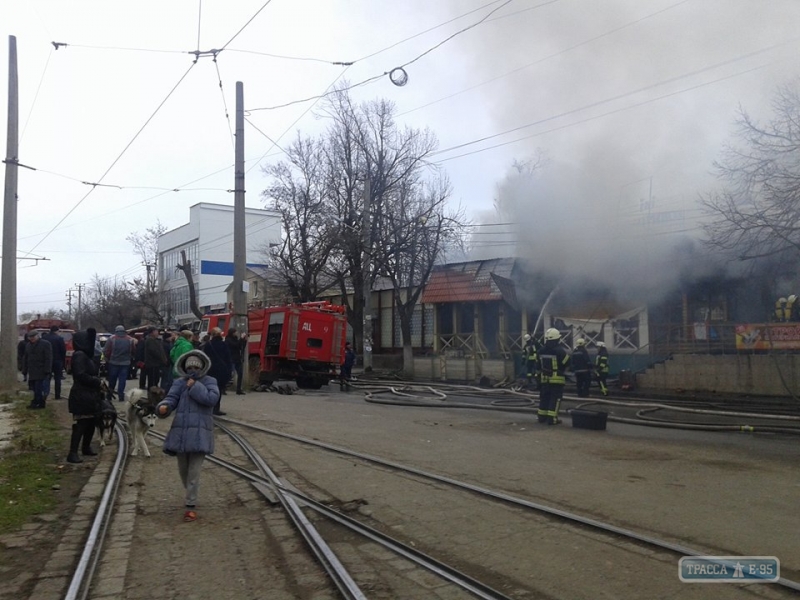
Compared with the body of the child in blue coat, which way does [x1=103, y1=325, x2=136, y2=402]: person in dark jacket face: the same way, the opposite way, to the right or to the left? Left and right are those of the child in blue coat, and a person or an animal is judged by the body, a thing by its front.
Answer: the opposite way

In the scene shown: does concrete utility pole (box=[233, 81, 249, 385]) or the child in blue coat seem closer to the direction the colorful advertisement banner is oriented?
the child in blue coat

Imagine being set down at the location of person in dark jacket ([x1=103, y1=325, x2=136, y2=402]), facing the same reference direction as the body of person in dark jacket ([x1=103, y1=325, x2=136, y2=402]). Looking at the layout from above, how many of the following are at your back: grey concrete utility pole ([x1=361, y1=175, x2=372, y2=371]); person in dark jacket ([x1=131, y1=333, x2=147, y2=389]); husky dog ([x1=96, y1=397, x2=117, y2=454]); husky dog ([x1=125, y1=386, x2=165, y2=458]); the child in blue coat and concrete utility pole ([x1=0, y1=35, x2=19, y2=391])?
3

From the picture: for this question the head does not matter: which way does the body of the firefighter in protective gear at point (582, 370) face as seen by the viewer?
away from the camera

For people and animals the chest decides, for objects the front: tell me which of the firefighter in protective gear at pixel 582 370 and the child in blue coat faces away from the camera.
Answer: the firefighter in protective gear

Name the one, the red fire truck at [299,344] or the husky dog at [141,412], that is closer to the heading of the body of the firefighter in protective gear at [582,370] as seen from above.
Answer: the red fire truck

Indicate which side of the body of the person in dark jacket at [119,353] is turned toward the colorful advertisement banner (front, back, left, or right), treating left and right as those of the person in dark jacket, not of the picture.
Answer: right

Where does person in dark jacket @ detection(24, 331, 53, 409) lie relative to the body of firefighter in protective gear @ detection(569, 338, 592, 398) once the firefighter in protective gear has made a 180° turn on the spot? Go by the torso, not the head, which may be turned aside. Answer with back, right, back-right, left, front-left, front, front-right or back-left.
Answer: front-right

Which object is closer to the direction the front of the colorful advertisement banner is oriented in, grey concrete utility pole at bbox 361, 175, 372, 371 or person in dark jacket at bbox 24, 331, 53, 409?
the person in dark jacket

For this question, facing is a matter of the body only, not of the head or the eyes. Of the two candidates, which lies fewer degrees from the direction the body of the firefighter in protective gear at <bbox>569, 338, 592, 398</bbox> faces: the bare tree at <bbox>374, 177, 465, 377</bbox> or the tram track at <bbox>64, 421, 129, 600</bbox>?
the bare tree

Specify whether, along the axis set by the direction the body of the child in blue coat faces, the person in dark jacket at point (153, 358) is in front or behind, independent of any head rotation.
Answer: behind

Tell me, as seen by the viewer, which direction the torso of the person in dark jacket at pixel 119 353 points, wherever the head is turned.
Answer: away from the camera
